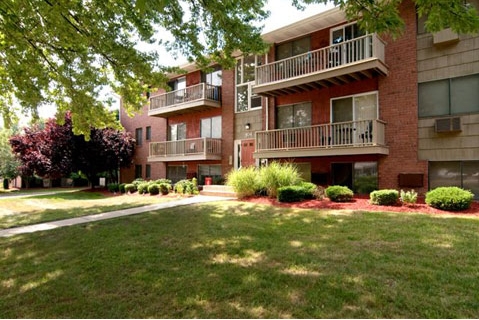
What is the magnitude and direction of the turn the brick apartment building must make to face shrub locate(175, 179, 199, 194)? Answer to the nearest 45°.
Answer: approximately 45° to its right

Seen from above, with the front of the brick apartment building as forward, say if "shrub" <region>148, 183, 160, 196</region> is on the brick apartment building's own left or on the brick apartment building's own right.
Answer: on the brick apartment building's own right

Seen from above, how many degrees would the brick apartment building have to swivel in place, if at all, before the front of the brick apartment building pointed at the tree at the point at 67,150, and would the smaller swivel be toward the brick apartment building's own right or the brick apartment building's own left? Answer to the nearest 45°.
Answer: approximately 45° to the brick apartment building's own right

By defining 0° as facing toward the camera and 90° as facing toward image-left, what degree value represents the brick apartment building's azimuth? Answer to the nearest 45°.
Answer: approximately 45°
